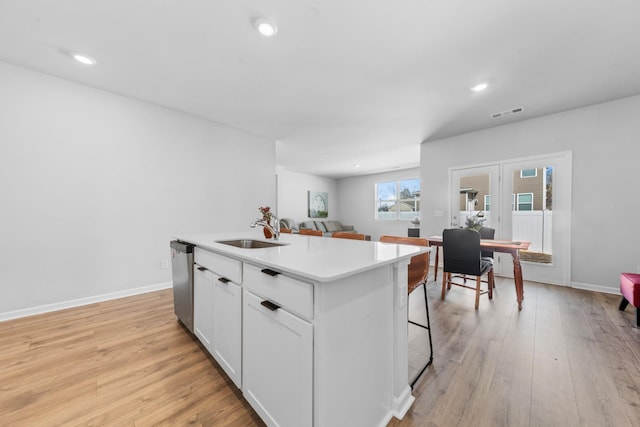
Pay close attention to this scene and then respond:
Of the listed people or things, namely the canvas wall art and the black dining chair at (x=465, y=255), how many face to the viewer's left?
0

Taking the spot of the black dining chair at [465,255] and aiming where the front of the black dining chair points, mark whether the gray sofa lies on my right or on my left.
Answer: on my left

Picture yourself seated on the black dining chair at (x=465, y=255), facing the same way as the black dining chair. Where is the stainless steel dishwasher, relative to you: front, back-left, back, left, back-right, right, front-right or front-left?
back

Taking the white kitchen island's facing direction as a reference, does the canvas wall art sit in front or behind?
behind

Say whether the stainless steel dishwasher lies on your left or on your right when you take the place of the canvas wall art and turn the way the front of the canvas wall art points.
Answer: on your right

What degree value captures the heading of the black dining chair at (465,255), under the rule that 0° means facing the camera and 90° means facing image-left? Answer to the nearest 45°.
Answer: approximately 225°

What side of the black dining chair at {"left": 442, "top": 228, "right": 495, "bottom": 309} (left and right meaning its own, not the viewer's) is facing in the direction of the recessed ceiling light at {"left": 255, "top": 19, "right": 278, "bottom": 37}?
back

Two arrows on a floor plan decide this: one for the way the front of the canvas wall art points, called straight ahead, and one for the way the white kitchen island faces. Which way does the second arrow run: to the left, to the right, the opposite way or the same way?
to the right

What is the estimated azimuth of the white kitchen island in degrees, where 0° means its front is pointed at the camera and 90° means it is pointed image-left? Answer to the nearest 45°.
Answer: approximately 45°

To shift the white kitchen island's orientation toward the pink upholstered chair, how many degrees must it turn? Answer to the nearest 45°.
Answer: approximately 135° to its left

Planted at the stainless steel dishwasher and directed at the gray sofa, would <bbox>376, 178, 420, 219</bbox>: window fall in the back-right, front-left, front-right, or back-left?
front-right

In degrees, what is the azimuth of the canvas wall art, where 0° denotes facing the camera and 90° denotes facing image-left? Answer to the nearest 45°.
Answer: approximately 315°

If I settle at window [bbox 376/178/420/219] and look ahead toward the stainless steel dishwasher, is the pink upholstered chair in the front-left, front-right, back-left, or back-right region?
front-left

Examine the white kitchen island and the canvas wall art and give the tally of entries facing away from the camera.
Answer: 0
